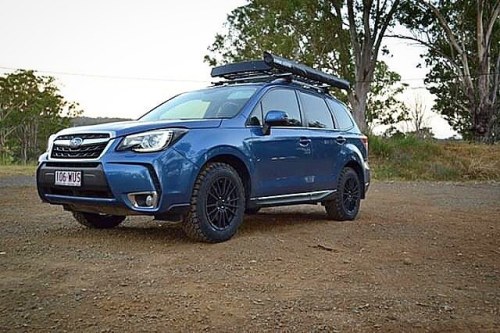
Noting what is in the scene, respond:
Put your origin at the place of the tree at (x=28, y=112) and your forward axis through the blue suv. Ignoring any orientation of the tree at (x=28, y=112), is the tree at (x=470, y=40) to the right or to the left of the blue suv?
left

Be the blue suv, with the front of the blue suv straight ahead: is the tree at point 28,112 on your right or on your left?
on your right

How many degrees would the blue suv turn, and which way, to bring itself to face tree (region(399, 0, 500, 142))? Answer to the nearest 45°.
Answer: approximately 180°

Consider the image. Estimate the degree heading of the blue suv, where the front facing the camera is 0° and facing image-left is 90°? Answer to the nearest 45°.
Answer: approximately 45°

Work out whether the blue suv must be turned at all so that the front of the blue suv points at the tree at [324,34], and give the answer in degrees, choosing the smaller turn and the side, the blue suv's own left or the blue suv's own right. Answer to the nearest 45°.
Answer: approximately 135° to the blue suv's own right
